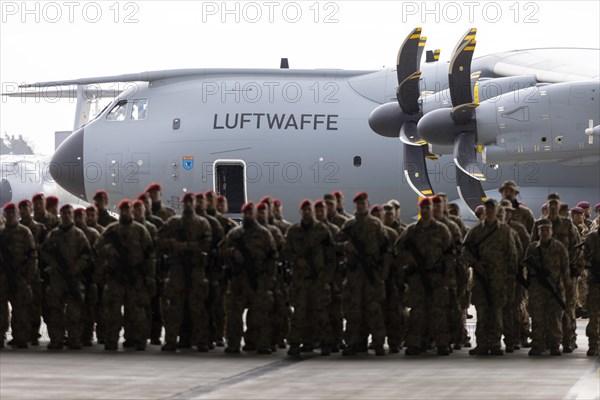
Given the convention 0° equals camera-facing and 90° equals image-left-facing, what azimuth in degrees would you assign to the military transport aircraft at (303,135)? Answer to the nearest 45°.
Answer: approximately 90°
